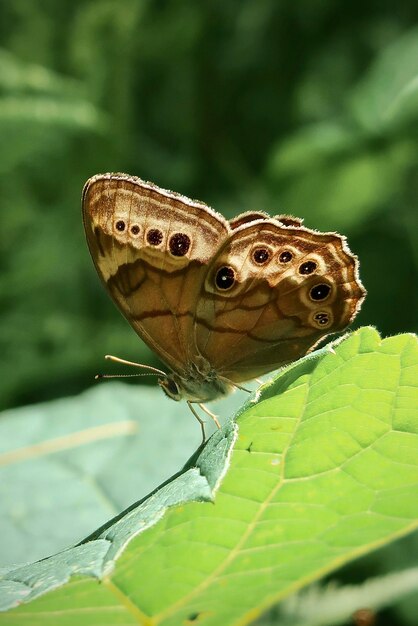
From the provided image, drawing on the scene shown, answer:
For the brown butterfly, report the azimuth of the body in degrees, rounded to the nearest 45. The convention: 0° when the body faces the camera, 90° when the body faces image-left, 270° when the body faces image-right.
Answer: approximately 90°
